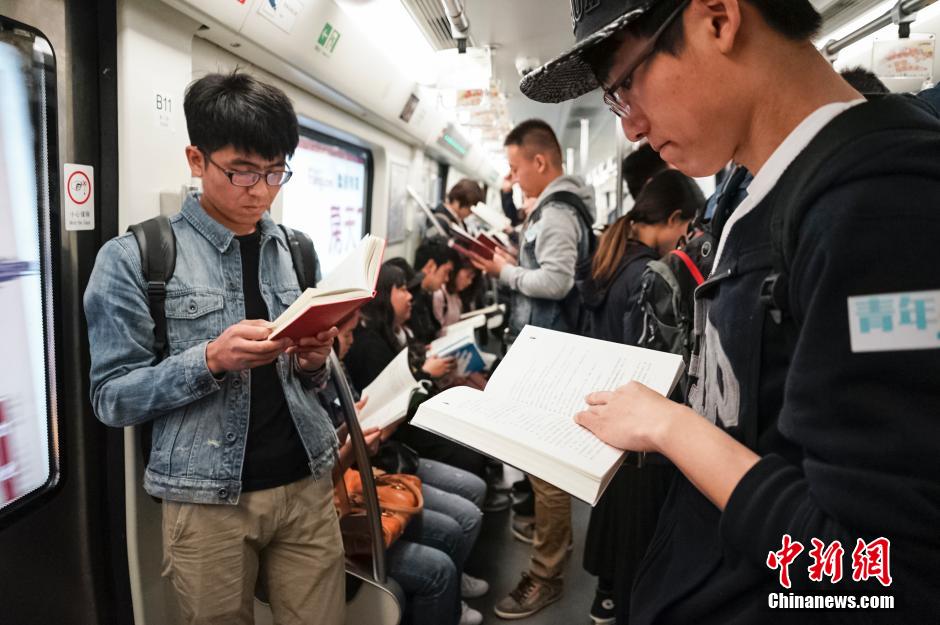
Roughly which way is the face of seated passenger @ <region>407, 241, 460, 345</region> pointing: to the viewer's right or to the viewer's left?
to the viewer's right

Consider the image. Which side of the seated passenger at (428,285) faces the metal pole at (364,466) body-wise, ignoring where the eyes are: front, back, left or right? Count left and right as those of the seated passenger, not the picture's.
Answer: right

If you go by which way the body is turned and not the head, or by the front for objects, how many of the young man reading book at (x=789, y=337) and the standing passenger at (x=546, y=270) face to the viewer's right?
0

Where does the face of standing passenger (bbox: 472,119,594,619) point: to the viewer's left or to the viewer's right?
to the viewer's left

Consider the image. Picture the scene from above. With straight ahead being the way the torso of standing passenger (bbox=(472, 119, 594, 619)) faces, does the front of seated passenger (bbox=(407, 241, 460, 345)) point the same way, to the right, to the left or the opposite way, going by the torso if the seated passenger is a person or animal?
the opposite way

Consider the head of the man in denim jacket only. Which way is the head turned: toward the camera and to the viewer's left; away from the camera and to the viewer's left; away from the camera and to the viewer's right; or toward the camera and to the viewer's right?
toward the camera and to the viewer's right

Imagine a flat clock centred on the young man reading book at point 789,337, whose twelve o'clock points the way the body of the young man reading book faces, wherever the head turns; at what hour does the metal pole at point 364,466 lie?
The metal pole is roughly at 1 o'clock from the young man reading book.

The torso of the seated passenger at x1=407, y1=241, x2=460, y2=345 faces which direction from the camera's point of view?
to the viewer's right

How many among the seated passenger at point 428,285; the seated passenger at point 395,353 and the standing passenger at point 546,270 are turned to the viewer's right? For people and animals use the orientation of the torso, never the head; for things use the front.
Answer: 2

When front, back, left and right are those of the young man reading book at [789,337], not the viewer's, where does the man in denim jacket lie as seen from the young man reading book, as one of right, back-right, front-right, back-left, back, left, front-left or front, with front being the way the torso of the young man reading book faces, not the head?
front

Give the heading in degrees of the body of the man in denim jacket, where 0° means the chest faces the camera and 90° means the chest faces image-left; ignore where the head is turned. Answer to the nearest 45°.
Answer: approximately 315°

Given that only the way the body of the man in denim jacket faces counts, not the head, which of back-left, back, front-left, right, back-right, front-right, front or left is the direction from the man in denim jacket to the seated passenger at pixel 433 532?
left

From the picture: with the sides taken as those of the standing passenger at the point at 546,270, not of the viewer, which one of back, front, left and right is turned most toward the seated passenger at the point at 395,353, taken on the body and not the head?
front

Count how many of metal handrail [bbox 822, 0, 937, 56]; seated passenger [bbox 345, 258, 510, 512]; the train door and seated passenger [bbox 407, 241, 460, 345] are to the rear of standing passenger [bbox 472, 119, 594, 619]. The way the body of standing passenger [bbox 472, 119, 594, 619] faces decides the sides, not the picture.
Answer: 1

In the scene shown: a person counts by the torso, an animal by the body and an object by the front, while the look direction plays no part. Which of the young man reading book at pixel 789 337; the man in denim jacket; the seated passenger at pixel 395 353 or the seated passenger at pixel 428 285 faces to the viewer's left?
the young man reading book

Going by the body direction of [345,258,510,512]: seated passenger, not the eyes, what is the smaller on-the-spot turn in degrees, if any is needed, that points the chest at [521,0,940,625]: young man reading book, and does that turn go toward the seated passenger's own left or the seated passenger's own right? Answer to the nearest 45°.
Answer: approximately 90° to the seated passenger's own right

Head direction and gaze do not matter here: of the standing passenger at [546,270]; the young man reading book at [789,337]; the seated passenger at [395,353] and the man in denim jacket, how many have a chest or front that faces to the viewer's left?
2

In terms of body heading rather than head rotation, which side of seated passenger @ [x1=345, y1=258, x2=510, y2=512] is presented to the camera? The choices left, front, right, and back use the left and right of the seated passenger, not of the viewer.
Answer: right

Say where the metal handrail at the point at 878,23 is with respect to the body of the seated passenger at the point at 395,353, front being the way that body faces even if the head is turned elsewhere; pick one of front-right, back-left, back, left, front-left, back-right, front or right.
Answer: front
